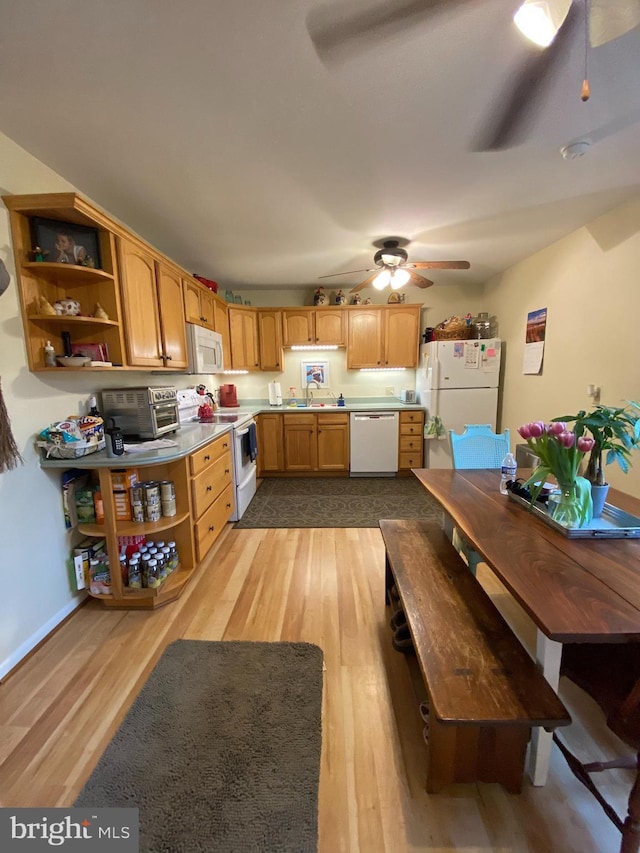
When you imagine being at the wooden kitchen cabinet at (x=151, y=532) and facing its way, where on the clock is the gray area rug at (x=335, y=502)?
The gray area rug is roughly at 10 o'clock from the wooden kitchen cabinet.

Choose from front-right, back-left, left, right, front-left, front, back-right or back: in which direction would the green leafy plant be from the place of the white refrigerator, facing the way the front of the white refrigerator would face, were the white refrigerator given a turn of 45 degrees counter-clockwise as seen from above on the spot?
front-right

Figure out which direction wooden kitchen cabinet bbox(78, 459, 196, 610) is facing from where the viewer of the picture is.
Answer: facing the viewer and to the right of the viewer

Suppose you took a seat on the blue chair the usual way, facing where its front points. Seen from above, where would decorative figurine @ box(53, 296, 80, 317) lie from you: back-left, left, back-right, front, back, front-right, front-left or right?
front-right

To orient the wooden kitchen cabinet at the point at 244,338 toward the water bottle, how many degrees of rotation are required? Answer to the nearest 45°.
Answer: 0° — it already faces it

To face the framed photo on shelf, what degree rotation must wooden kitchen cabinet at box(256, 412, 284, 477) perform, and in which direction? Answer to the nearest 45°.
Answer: approximately 45° to its right

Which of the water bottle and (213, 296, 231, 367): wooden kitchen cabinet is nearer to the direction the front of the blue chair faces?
the water bottle

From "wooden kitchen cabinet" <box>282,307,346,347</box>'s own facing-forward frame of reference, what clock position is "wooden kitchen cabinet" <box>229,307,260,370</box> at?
"wooden kitchen cabinet" <box>229,307,260,370</box> is roughly at 3 o'clock from "wooden kitchen cabinet" <box>282,307,346,347</box>.

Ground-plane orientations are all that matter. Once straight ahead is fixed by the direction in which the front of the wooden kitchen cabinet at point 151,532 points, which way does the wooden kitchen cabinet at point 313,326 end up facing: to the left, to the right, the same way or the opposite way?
to the right

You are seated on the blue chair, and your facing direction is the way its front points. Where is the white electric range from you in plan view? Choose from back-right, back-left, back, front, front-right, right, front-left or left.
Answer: right

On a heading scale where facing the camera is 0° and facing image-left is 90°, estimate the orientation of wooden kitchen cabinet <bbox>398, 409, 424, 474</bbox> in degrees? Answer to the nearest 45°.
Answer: approximately 0°

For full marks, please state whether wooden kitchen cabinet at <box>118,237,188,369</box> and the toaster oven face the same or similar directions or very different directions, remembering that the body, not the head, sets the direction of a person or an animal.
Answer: same or similar directions

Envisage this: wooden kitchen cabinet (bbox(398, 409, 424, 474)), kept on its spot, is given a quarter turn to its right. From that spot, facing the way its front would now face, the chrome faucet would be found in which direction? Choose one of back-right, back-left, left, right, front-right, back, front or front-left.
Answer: front

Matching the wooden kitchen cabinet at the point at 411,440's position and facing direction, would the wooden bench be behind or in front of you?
in front

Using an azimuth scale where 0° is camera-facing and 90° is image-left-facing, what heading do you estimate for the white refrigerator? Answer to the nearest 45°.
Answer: approximately 0°

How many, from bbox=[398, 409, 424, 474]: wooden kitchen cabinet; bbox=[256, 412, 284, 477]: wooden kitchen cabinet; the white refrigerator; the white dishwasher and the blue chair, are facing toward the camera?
5

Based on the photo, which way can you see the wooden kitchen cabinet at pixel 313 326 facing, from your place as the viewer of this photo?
facing the viewer

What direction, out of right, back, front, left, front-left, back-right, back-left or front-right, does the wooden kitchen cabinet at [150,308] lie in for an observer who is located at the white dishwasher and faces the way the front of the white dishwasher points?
front-right

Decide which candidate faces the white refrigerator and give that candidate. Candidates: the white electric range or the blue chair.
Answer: the white electric range

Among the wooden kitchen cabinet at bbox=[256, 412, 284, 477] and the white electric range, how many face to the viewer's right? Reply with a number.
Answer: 1
